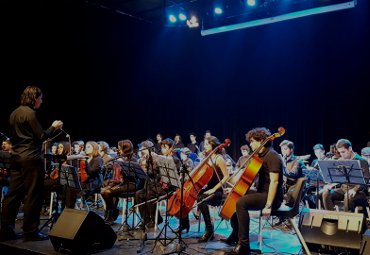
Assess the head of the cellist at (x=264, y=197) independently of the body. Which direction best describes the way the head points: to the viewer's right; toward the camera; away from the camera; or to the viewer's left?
to the viewer's left

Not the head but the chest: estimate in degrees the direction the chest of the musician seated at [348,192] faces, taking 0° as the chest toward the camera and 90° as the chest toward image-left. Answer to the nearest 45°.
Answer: approximately 45°

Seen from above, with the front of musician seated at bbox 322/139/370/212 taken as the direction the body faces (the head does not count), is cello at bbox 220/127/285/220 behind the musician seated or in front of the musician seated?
in front

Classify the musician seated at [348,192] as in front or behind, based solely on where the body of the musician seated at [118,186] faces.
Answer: behind
